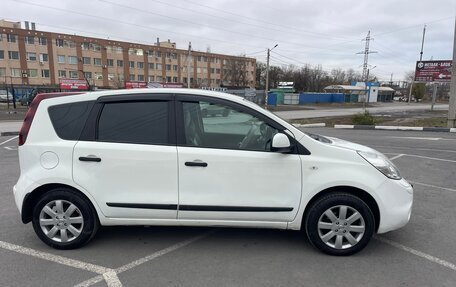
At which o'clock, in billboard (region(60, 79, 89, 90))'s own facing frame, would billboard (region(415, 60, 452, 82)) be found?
billboard (region(415, 60, 452, 82)) is roughly at 10 o'clock from billboard (region(60, 79, 89, 90)).

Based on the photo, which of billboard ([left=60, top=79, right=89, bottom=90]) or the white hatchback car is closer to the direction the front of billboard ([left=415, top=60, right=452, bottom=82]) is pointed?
the white hatchback car

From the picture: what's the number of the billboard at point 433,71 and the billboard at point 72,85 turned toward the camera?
2

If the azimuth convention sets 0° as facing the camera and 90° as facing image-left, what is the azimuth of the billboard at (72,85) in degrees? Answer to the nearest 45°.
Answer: approximately 0°

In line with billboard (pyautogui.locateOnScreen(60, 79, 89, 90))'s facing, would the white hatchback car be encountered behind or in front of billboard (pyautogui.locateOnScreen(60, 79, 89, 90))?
in front

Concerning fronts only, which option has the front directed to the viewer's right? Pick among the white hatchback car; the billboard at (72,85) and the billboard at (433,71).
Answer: the white hatchback car

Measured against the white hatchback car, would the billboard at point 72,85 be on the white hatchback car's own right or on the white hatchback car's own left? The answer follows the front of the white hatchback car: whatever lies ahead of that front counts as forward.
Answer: on the white hatchback car's own left

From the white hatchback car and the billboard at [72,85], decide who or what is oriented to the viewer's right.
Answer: the white hatchback car

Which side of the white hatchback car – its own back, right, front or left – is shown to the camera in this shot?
right

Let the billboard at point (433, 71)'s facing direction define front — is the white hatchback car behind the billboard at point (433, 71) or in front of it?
in front
